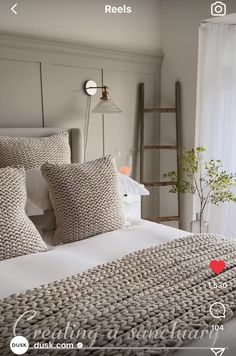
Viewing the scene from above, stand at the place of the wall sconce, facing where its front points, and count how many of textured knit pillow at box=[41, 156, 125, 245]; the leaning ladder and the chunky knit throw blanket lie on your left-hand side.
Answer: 1

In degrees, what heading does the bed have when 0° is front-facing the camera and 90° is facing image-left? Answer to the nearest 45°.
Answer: approximately 315°

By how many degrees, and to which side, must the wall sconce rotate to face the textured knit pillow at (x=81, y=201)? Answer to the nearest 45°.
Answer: approximately 45° to its right

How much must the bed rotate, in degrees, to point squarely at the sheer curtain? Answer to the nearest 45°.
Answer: approximately 90° to its left

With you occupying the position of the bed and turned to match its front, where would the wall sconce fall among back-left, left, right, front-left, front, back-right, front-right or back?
back-left

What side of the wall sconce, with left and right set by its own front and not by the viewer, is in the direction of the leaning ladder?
left

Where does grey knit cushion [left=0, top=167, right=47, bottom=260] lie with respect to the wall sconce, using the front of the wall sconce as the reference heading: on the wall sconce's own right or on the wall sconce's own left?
on the wall sconce's own right

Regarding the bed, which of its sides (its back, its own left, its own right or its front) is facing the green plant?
left

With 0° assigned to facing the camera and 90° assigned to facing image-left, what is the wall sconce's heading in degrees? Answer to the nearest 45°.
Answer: approximately 315°
